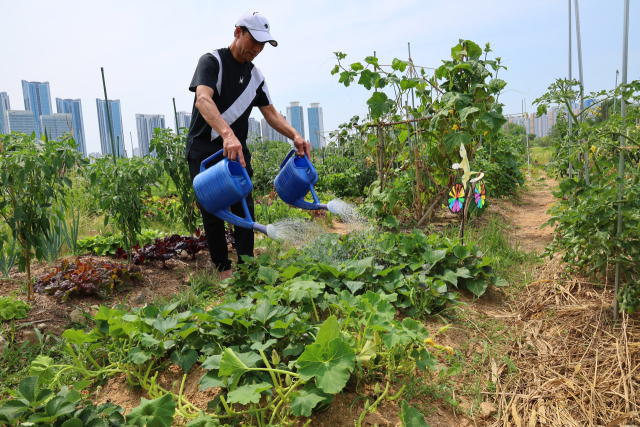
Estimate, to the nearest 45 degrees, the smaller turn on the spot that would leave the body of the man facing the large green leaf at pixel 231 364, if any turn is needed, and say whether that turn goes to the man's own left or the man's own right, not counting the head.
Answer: approximately 45° to the man's own right

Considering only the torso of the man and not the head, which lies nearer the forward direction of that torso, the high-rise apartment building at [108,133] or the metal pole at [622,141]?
the metal pole

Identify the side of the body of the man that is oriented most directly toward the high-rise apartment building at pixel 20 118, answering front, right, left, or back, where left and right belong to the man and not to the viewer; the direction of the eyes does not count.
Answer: back

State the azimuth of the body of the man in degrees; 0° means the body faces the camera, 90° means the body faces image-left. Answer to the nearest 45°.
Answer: approximately 315°

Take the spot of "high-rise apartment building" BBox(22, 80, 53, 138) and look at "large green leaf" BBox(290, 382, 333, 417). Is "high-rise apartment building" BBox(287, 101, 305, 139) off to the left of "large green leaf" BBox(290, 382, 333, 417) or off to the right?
left

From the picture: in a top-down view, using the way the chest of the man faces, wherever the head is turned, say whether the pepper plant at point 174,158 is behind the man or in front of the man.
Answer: behind

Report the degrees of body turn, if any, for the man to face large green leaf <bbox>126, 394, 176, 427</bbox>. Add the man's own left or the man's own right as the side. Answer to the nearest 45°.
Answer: approximately 45° to the man's own right
